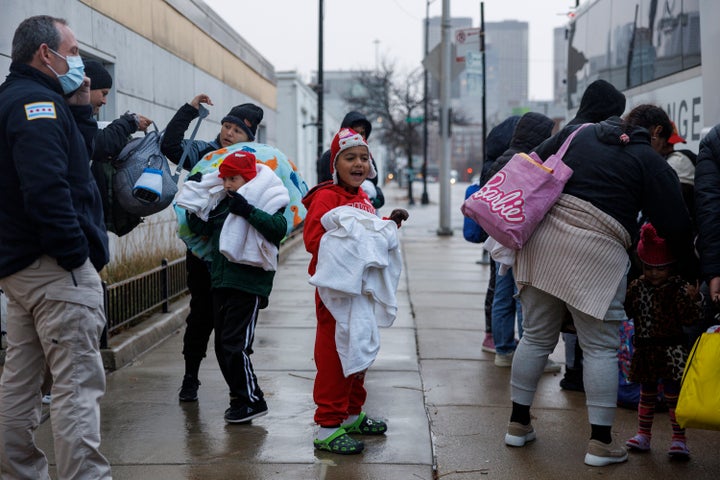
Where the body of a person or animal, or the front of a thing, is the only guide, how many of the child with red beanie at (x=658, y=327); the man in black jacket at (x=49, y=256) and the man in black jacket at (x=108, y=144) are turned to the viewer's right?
2

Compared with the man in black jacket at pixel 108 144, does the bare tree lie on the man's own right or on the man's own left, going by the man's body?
on the man's own left

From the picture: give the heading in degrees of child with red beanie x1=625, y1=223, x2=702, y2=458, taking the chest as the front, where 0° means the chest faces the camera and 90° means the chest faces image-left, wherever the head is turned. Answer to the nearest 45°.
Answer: approximately 0°

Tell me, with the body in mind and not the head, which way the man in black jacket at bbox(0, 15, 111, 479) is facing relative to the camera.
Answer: to the viewer's right

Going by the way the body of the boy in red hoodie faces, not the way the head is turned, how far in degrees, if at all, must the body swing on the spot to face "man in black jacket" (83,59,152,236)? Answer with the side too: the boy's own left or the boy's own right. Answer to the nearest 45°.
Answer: approximately 135° to the boy's own right

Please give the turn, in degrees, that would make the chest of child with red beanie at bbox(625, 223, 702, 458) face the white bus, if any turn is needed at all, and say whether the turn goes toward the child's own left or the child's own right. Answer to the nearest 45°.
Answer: approximately 180°

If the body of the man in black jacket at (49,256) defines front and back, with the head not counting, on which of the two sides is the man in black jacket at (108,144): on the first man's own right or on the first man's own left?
on the first man's own left

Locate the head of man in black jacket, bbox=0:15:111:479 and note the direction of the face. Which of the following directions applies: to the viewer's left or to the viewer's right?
to the viewer's right

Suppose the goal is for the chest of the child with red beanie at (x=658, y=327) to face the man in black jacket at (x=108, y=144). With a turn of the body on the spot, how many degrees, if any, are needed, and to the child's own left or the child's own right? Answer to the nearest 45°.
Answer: approximately 90° to the child's own right

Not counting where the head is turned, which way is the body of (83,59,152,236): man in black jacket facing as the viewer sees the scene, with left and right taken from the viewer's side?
facing to the right of the viewer

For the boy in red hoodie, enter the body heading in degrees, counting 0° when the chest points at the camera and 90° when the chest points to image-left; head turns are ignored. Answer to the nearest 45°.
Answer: approximately 315°

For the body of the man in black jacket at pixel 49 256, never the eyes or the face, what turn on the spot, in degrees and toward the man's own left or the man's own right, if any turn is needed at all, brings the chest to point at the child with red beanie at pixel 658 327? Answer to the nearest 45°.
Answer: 0° — they already face them

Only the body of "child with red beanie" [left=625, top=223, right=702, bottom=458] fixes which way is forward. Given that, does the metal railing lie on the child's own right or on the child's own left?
on the child's own right

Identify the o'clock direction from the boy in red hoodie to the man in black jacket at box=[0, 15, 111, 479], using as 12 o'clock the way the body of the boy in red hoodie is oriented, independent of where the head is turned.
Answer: The man in black jacket is roughly at 3 o'clock from the boy in red hoodie.

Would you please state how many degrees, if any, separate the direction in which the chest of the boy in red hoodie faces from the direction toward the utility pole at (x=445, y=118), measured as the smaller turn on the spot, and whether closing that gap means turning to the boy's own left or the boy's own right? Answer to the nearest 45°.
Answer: approximately 135° to the boy's own left
